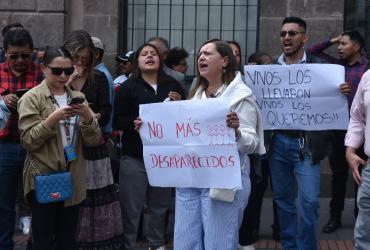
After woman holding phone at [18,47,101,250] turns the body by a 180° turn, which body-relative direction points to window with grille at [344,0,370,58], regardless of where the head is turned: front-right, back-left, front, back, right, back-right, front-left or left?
right

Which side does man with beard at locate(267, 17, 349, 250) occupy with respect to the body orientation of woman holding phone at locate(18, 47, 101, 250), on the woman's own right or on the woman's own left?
on the woman's own left

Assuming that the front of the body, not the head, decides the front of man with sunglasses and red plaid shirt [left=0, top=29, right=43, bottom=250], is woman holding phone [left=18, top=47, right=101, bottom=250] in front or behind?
in front

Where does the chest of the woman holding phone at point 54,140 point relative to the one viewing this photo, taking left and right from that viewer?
facing the viewer and to the right of the viewer

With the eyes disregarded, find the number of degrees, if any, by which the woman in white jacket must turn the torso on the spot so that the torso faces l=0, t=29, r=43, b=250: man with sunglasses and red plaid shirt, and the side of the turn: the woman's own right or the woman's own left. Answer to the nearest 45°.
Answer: approximately 90° to the woman's own right

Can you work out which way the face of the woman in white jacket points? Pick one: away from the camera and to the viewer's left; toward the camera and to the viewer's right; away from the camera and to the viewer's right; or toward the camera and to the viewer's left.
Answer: toward the camera and to the viewer's left

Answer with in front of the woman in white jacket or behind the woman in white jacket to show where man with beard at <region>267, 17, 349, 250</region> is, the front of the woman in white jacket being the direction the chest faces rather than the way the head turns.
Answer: behind

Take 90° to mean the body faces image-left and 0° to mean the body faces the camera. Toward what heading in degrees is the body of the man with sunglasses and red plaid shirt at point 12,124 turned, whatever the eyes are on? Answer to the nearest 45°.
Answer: approximately 0°

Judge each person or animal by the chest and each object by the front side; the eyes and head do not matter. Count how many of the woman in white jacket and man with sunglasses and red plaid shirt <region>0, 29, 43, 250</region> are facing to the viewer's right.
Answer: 0

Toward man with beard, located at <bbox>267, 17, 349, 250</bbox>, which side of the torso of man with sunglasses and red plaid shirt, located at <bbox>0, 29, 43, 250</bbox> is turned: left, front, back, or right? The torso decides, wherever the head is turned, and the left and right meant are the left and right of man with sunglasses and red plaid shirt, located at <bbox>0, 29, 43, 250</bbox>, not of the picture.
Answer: left
